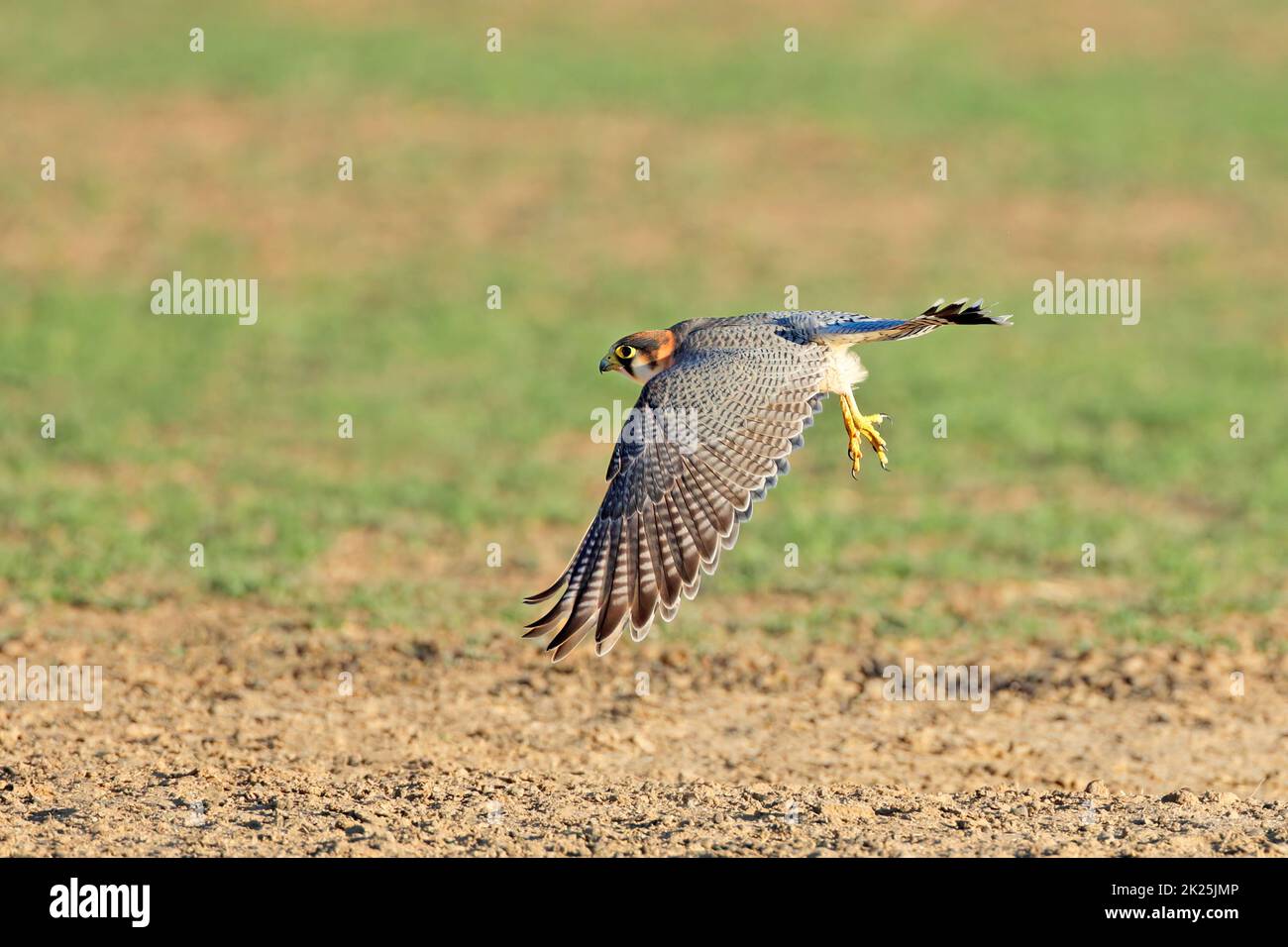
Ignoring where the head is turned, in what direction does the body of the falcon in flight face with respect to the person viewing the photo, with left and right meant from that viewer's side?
facing to the left of the viewer
